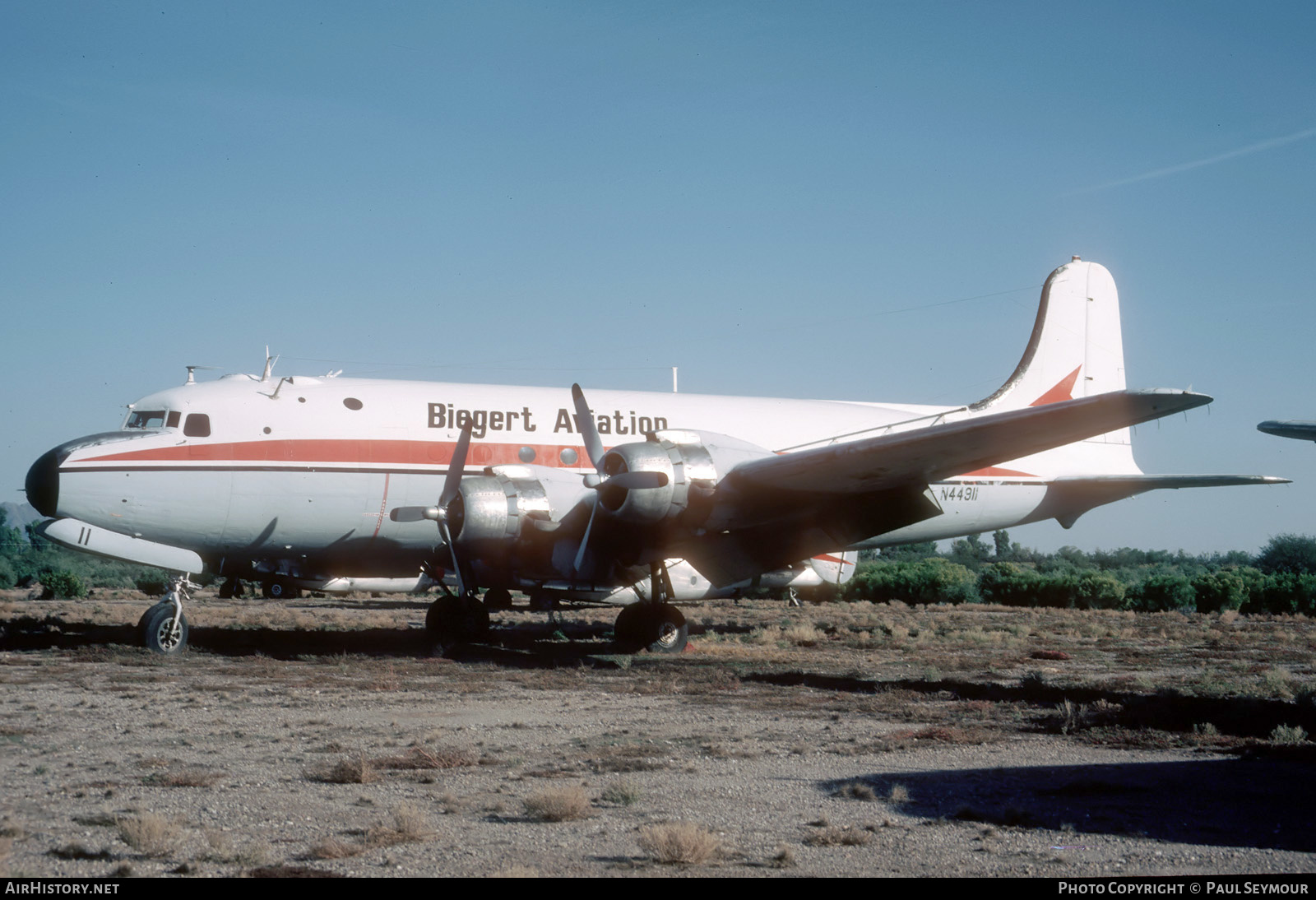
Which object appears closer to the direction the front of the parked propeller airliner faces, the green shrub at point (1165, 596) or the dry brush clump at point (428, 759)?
the dry brush clump

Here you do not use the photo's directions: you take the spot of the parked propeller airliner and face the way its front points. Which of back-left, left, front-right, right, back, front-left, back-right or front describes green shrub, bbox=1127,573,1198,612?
back

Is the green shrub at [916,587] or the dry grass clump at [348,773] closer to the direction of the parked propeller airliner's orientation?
the dry grass clump

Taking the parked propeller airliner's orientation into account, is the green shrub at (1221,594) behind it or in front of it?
behind

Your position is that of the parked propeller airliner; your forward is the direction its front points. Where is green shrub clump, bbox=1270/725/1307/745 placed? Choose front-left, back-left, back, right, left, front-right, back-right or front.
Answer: left

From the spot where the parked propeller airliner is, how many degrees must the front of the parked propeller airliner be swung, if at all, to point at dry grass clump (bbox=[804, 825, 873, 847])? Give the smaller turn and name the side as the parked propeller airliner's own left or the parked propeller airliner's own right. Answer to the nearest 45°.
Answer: approximately 45° to the parked propeller airliner's own left

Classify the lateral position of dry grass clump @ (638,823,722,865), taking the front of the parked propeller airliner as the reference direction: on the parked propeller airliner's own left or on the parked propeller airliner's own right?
on the parked propeller airliner's own left

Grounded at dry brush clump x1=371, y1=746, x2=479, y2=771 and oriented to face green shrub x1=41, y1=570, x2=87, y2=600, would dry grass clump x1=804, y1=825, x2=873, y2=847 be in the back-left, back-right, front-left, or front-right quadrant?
back-right

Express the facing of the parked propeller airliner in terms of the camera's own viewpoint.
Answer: facing the viewer and to the left of the viewer

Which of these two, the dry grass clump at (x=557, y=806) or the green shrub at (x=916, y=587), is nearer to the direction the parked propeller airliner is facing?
the dry grass clump

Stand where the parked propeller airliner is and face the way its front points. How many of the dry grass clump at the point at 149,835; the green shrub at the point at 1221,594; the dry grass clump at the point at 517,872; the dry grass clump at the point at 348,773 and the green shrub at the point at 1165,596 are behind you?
2

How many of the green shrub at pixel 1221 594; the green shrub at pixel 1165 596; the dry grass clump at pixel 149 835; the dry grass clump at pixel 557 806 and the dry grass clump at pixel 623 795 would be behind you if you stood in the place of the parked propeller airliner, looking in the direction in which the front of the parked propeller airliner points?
2

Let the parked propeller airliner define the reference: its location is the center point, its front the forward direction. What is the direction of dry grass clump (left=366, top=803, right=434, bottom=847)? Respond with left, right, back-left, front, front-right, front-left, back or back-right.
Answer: front-left
